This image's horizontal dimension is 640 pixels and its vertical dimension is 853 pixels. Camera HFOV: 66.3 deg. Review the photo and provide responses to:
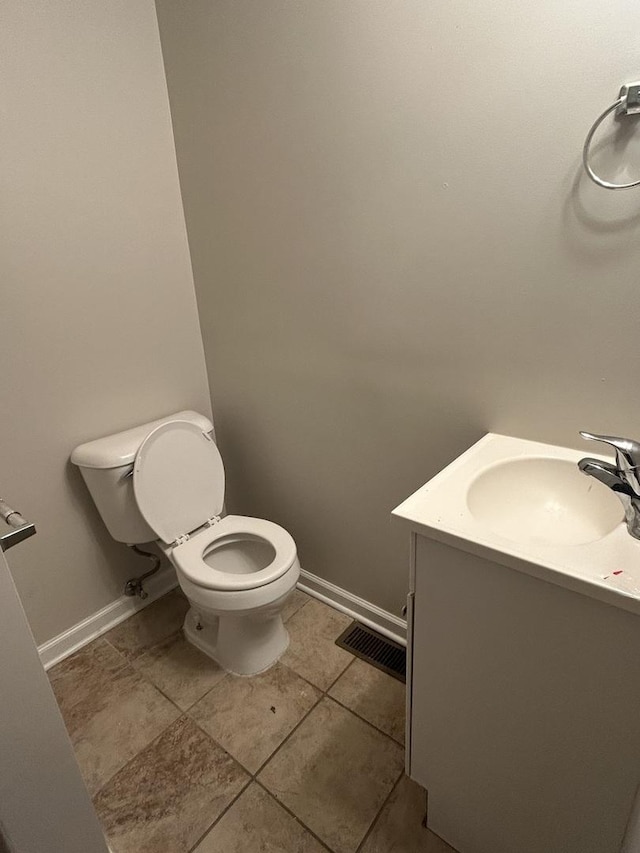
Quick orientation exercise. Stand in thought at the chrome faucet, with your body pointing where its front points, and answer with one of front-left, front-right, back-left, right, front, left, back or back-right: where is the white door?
front-left

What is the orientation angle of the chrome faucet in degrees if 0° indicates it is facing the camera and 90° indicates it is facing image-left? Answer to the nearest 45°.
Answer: approximately 90°

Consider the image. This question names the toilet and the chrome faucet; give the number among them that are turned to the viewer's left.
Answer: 1

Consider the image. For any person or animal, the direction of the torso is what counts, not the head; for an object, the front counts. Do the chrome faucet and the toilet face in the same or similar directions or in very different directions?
very different directions

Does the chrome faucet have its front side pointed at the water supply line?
yes
